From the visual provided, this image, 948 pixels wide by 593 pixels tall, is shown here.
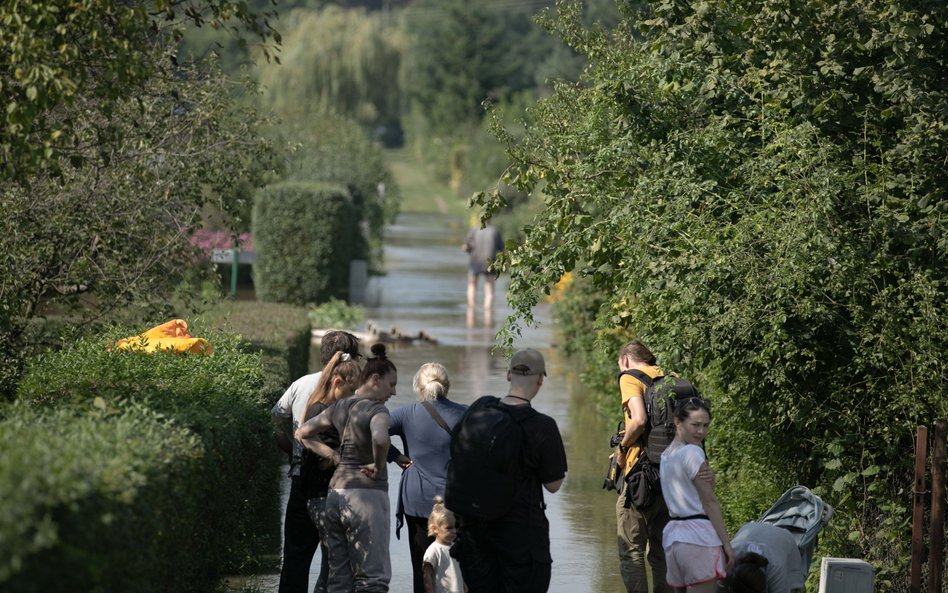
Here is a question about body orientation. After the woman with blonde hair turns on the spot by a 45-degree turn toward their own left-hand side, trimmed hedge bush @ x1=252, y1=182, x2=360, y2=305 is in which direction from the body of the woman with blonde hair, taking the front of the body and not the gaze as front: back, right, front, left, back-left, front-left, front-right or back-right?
front-right

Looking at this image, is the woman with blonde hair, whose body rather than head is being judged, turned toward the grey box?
no

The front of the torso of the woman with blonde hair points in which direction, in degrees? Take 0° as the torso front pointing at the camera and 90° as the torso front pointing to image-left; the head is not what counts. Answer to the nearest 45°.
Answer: approximately 180°

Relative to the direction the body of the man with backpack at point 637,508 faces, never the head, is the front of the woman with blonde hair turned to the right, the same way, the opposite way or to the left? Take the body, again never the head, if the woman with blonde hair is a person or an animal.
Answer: to the right

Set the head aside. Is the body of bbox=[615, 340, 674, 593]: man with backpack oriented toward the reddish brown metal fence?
no

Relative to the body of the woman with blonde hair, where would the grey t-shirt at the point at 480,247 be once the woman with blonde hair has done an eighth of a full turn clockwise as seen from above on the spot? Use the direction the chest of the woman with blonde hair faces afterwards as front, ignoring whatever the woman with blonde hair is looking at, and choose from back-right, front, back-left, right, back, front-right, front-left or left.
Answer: front-left

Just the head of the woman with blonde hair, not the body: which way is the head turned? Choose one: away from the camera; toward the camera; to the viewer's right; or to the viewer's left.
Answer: away from the camera

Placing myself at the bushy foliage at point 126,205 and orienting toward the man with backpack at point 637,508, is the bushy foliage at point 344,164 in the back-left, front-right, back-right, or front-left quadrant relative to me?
back-left

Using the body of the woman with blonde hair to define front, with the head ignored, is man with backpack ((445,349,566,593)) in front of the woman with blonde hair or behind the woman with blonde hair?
behind

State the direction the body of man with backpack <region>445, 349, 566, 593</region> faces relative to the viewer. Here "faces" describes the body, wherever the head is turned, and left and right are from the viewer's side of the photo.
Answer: facing away from the viewer and to the right of the viewer

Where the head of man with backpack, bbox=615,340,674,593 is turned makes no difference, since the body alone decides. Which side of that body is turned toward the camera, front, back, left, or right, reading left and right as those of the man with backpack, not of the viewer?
left

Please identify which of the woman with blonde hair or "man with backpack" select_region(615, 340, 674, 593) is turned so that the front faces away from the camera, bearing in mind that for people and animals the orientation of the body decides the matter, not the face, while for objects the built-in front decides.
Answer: the woman with blonde hair

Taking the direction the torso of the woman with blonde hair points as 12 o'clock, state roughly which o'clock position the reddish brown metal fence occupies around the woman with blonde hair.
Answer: The reddish brown metal fence is roughly at 3 o'clock from the woman with blonde hair.

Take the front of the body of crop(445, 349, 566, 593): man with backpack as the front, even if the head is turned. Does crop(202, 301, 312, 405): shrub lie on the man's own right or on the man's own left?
on the man's own left

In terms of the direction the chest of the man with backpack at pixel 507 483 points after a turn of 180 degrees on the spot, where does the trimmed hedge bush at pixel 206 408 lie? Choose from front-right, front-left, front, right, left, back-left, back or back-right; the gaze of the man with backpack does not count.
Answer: right

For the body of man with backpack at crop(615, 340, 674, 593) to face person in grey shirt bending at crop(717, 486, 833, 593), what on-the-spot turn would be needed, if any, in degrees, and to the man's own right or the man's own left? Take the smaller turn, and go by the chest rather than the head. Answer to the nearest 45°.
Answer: approximately 135° to the man's own left
